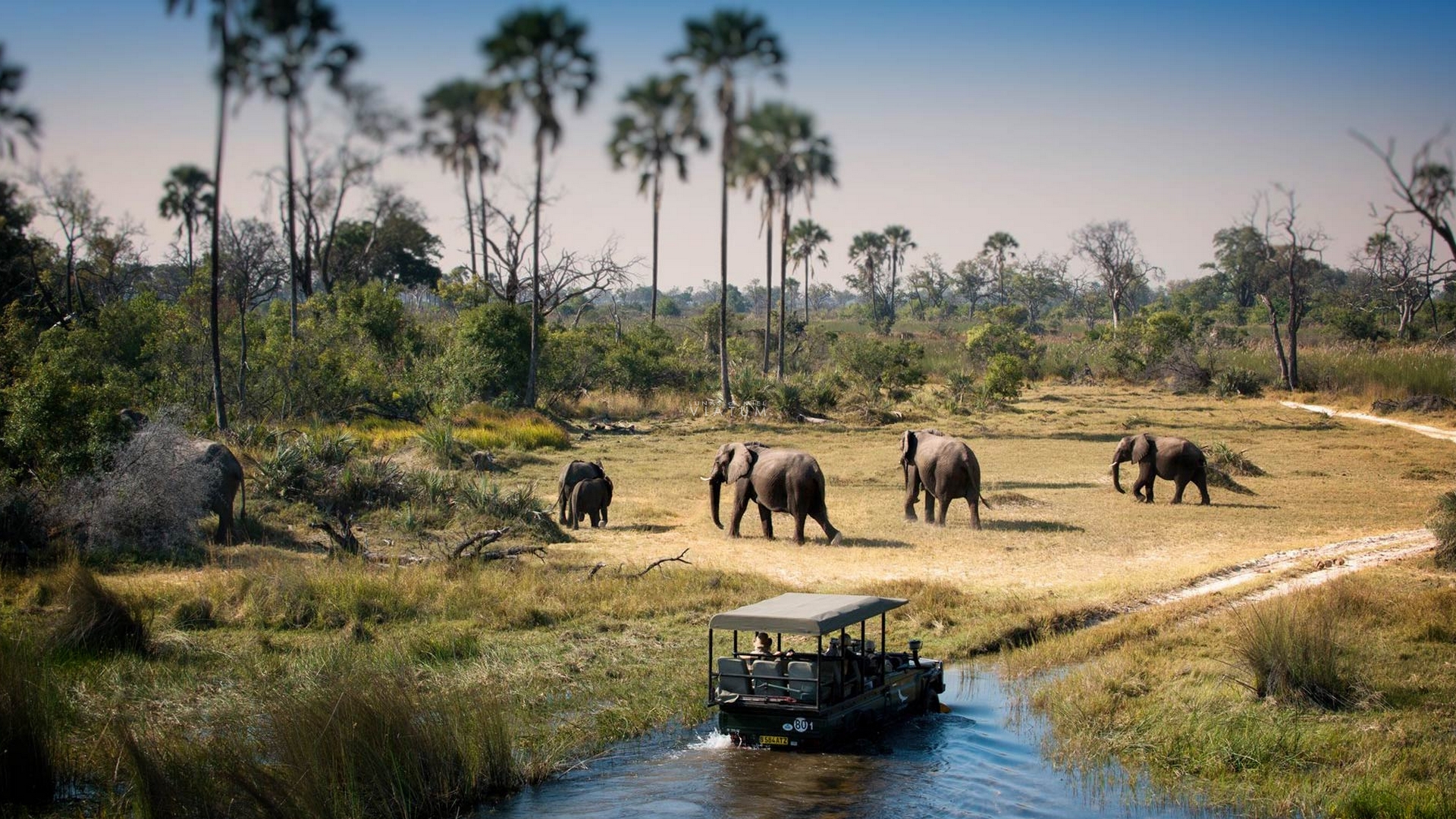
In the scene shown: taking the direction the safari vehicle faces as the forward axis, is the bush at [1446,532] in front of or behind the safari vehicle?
in front

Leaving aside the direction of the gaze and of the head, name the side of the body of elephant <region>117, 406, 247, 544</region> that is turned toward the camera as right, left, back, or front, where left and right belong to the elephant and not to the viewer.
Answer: left

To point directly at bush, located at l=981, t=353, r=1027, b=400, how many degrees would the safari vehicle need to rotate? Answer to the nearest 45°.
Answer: approximately 45° to its left

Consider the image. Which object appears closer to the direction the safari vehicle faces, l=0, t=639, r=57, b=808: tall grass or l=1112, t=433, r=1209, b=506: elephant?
the elephant

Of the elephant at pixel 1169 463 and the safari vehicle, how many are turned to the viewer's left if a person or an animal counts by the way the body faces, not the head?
1

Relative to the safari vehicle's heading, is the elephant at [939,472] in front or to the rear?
in front

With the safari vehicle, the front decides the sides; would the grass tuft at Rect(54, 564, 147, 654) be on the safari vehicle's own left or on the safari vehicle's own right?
on the safari vehicle's own left

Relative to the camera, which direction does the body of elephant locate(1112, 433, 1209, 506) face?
to the viewer's left

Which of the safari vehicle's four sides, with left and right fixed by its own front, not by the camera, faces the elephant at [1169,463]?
front
